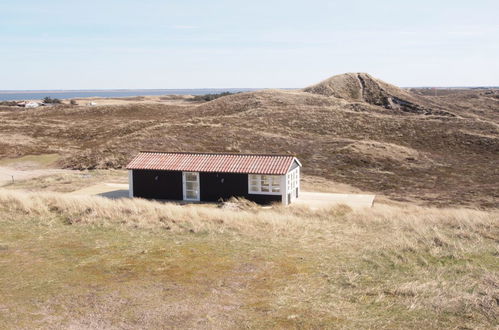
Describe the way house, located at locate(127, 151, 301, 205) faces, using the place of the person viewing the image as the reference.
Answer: facing the viewer
